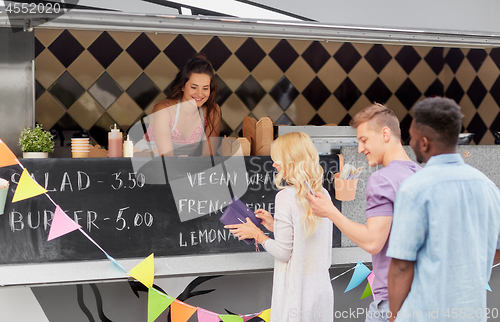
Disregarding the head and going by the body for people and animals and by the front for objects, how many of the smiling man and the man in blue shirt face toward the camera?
0

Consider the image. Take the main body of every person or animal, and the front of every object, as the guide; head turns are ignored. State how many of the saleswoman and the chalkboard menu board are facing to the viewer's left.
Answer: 0

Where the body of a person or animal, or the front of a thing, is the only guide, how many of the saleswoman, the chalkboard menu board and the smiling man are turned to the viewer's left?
1

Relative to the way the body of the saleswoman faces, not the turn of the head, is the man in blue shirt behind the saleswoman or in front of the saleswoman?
in front

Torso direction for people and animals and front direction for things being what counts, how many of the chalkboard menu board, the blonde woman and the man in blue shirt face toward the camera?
1

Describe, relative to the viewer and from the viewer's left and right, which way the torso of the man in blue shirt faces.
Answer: facing away from the viewer and to the left of the viewer

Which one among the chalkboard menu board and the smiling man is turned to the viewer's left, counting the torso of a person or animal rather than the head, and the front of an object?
the smiling man

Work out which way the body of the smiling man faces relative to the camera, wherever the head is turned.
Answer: to the viewer's left

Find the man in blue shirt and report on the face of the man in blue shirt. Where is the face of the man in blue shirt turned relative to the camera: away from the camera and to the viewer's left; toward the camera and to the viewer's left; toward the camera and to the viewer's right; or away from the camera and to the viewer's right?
away from the camera and to the viewer's left
